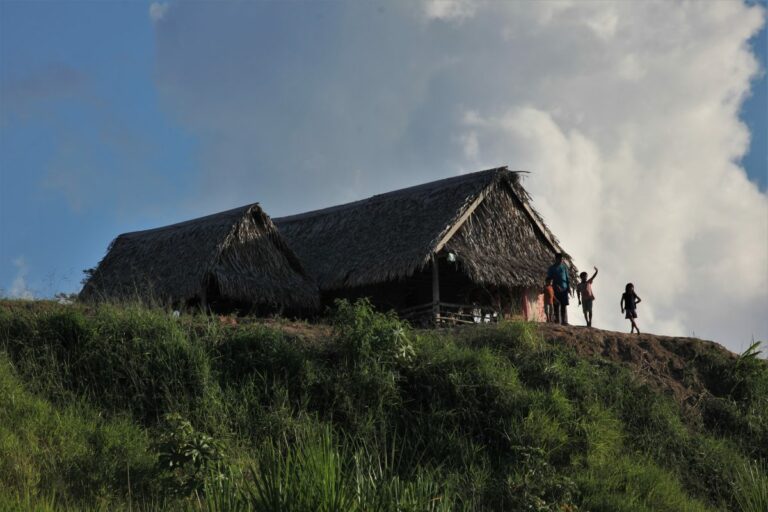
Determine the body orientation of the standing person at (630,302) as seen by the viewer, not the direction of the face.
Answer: toward the camera

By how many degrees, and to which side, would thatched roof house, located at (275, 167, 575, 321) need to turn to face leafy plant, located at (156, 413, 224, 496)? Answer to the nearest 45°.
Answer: approximately 45° to its right

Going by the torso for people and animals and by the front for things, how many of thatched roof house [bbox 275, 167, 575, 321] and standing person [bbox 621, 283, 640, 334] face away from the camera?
0

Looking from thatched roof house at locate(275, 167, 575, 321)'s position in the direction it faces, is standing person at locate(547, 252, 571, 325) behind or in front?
in front

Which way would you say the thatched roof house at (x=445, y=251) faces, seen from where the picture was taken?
facing the viewer and to the right of the viewer

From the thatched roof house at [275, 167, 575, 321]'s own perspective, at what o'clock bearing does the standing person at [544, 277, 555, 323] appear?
The standing person is roughly at 12 o'clock from the thatched roof house.

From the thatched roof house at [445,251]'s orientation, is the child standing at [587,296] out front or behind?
out front

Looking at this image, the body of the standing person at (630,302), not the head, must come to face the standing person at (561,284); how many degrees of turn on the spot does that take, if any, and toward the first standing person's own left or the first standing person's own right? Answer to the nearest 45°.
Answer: approximately 90° to the first standing person's own right
